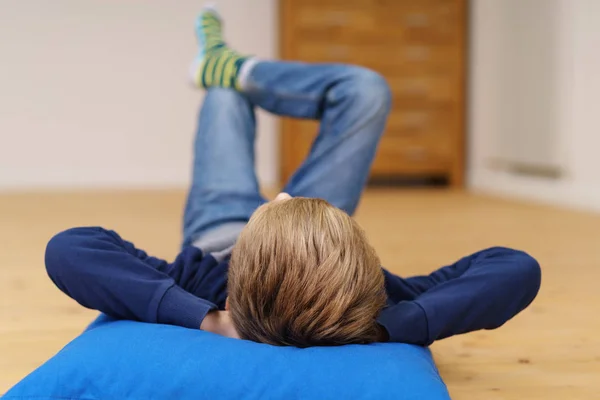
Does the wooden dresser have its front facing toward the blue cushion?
yes

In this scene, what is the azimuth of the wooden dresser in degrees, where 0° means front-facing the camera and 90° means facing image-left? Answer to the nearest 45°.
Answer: approximately 0°
